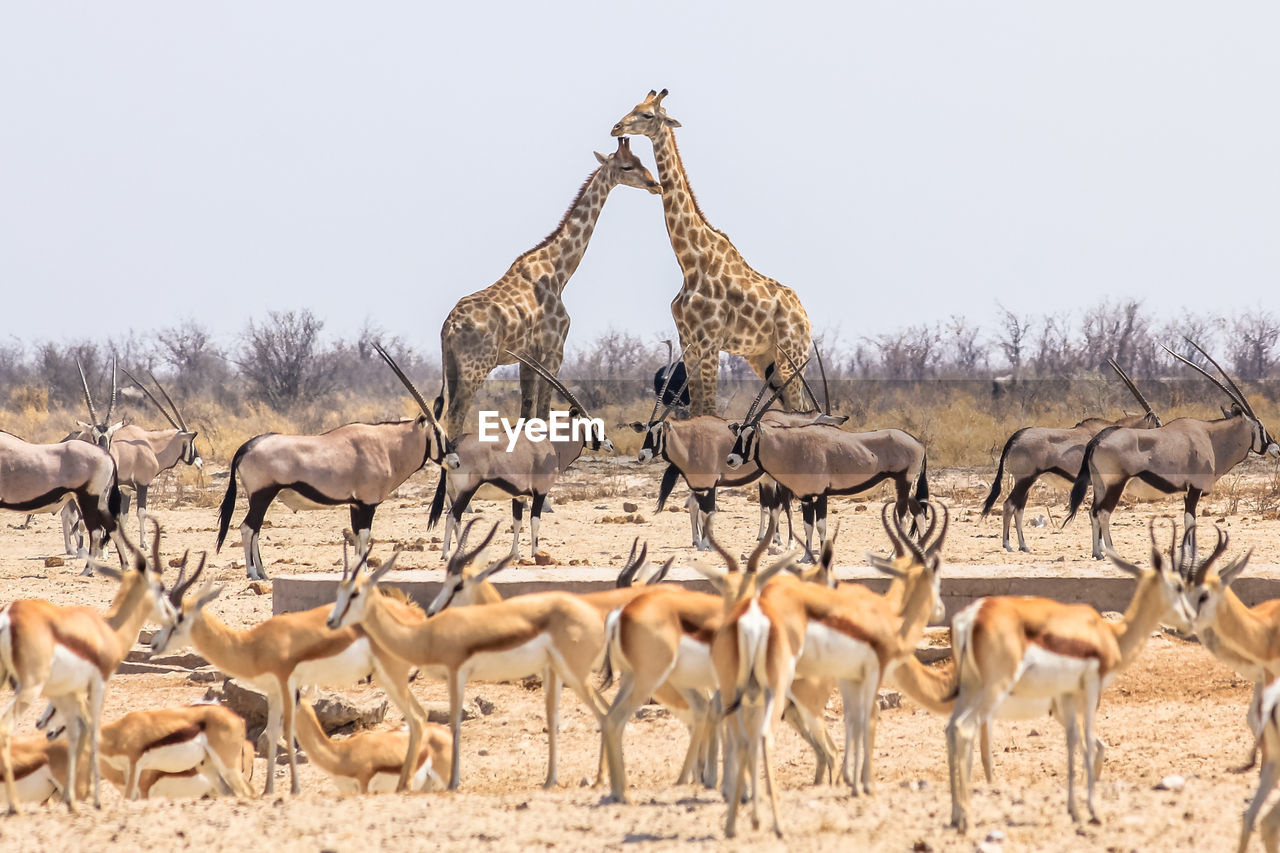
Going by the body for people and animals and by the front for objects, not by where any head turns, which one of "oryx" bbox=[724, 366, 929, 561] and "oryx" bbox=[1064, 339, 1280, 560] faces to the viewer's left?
"oryx" bbox=[724, 366, 929, 561]

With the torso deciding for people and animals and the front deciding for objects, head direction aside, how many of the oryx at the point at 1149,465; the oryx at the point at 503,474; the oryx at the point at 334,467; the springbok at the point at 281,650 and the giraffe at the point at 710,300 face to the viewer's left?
2

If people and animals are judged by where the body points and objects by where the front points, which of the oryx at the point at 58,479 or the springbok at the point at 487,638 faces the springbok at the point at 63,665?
the springbok at the point at 487,638

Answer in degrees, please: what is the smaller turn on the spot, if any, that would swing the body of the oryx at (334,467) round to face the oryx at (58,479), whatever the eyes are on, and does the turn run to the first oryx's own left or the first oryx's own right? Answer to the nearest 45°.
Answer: approximately 180°

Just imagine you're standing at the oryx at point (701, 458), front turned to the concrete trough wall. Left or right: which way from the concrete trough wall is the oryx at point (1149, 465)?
left

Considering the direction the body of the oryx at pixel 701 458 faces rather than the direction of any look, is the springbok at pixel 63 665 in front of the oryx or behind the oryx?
in front

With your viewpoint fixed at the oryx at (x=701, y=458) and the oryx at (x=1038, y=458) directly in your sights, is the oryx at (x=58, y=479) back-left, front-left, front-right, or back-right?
back-right

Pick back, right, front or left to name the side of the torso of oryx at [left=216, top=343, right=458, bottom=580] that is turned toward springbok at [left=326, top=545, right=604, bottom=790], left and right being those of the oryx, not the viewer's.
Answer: right

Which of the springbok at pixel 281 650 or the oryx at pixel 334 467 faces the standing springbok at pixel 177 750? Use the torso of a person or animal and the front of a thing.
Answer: the springbok

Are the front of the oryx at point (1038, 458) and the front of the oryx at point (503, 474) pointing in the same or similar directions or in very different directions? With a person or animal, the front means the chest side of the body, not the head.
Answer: same or similar directions

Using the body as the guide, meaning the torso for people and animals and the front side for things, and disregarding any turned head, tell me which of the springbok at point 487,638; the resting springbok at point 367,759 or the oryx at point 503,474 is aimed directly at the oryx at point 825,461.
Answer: the oryx at point 503,474

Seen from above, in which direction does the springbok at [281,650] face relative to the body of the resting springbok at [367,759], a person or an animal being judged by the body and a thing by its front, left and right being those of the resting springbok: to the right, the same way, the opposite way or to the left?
the same way

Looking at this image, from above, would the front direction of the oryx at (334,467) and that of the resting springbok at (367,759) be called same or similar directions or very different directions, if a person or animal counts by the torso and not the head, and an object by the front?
very different directions

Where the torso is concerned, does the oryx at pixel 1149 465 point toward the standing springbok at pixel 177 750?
no

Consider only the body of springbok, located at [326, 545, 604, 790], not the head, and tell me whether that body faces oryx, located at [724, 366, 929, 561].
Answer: no

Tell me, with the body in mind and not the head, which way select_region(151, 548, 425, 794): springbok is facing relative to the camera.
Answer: to the viewer's left
